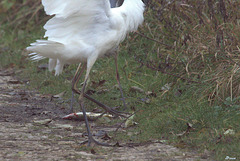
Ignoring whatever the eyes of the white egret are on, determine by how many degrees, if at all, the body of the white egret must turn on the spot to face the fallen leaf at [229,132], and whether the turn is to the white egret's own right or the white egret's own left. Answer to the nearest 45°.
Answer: approximately 45° to the white egret's own right

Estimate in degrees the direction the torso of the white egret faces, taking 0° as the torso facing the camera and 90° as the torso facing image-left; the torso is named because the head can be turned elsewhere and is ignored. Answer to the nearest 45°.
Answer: approximately 270°

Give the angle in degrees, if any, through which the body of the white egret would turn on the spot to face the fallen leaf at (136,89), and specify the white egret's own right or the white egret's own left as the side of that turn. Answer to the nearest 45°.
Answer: approximately 45° to the white egret's own left
